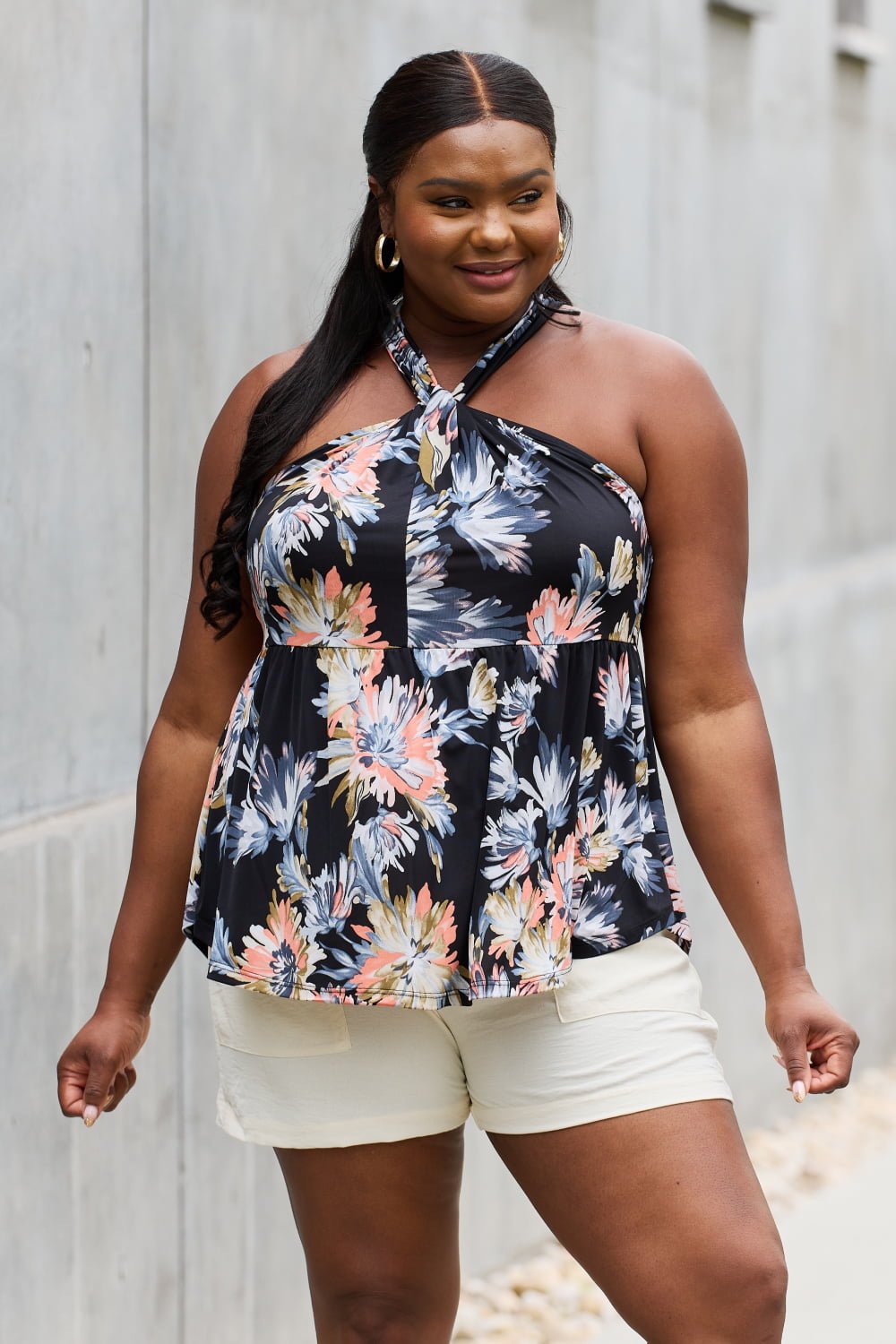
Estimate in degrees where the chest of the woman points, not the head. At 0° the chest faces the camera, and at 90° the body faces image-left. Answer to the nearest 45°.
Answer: approximately 0°
